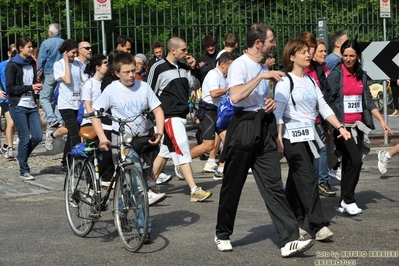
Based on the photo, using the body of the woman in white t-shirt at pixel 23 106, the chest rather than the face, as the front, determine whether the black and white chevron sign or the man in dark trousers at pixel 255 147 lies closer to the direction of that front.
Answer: the man in dark trousers

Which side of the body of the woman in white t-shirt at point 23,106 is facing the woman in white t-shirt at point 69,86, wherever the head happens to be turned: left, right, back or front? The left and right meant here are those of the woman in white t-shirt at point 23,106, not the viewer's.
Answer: left

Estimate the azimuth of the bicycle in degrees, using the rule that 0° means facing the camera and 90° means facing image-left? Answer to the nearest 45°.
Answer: approximately 315°

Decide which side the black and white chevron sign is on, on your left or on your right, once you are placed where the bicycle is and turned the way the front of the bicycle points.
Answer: on your left

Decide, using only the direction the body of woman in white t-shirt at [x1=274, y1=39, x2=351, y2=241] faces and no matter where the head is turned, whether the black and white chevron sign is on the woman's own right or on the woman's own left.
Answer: on the woman's own left

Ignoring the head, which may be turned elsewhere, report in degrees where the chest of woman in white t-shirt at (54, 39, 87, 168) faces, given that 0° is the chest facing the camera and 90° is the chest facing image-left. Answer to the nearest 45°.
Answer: approximately 315°

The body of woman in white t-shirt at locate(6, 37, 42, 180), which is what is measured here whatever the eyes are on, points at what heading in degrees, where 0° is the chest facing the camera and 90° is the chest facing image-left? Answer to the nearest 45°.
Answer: approximately 315°
